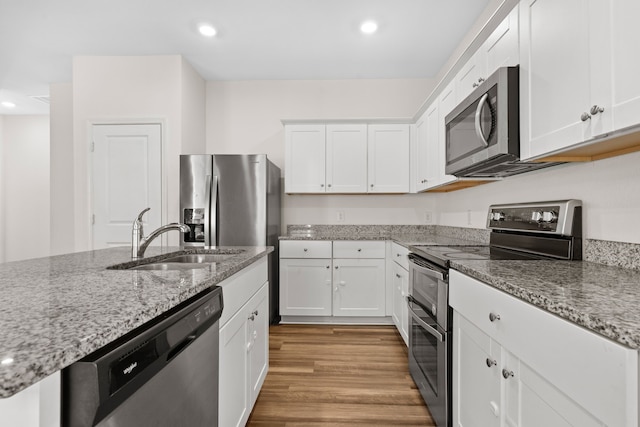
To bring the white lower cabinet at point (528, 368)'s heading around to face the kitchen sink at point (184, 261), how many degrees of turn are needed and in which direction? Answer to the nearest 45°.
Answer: approximately 45° to its right

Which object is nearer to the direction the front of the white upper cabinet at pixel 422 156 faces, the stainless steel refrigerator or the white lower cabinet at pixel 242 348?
the stainless steel refrigerator

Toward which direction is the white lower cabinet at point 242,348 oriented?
to the viewer's right

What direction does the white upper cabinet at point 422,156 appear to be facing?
to the viewer's left

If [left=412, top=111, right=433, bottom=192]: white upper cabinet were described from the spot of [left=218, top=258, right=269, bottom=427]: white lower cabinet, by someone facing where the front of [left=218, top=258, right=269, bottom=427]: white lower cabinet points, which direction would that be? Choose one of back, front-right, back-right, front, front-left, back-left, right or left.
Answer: front-left

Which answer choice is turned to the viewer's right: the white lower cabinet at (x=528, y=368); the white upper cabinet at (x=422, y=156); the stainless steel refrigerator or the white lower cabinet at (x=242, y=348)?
the white lower cabinet at (x=242, y=348)

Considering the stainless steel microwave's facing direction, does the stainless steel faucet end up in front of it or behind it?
in front

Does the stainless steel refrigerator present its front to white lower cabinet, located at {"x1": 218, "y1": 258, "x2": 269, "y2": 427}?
yes
